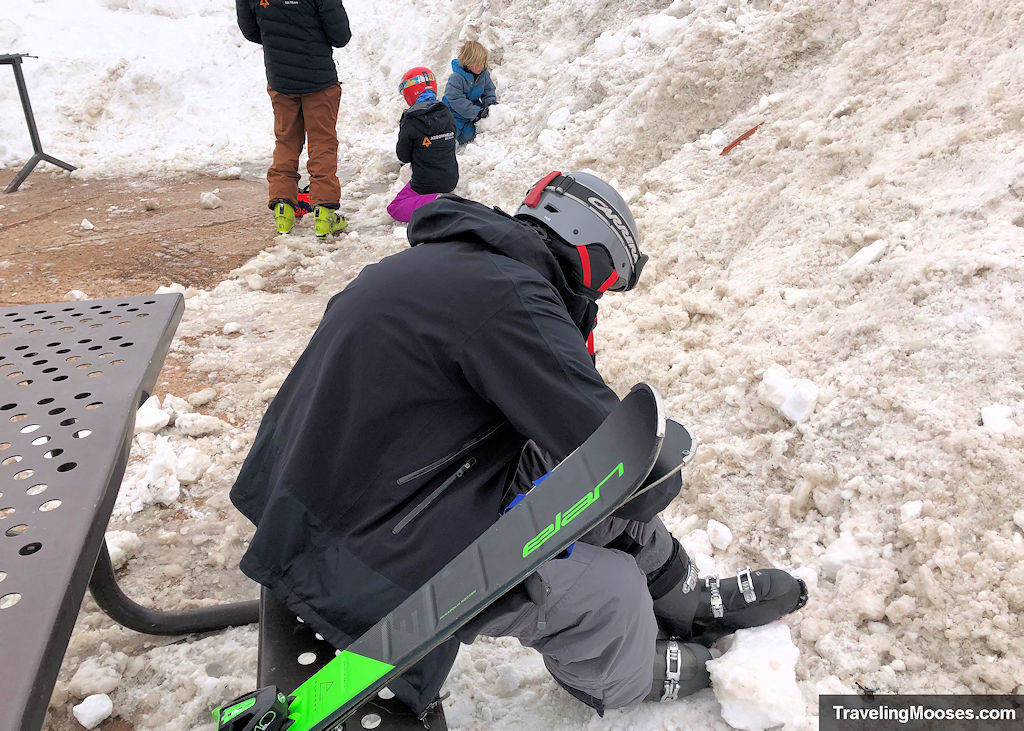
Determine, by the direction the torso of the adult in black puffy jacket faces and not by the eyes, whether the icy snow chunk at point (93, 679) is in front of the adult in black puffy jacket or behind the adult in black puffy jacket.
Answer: behind

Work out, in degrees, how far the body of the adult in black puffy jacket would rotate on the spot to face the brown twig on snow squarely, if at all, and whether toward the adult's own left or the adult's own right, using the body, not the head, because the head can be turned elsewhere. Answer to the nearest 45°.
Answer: approximately 135° to the adult's own right

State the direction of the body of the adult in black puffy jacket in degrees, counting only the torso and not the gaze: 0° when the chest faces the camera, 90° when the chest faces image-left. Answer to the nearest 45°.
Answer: approximately 180°

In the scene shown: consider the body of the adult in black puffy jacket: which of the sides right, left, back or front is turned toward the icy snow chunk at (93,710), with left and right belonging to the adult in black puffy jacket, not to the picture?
back

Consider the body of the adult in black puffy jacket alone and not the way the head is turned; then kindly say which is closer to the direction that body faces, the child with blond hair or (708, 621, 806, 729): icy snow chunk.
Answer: the child with blond hair

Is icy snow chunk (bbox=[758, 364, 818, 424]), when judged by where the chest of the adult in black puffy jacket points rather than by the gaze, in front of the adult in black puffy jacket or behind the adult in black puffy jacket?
behind

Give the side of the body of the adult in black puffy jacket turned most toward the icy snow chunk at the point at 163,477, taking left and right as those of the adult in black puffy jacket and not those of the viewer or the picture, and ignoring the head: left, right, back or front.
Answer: back

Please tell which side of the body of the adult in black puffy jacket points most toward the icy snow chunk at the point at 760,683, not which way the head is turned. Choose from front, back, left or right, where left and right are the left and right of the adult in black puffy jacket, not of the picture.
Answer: back

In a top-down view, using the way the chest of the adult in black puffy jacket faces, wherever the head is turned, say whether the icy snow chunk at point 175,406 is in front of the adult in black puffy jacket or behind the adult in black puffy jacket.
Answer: behind

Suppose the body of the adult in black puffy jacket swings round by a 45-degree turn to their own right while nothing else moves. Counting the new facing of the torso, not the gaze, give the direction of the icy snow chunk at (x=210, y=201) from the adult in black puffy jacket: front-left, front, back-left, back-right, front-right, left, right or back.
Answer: left

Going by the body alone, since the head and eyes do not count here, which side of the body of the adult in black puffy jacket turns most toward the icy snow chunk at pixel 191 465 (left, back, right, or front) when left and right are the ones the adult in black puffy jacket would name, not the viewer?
back

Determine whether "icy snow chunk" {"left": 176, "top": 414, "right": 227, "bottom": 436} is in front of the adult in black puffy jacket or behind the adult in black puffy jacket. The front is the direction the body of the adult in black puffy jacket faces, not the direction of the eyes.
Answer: behind
